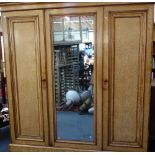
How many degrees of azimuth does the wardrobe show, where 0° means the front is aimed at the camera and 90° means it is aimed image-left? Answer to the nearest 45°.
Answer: approximately 0°
